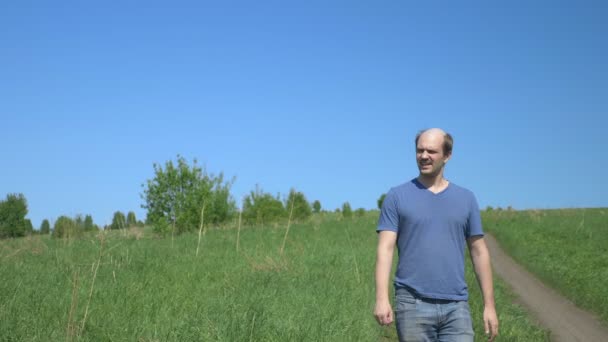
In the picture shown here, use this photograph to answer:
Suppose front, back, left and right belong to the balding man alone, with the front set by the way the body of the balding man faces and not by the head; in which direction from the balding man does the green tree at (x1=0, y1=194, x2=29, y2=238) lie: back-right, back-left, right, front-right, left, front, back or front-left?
back-right

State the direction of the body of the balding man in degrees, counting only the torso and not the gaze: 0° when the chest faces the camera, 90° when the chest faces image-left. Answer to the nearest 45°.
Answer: approximately 0°

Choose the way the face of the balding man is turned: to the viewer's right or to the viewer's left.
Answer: to the viewer's left

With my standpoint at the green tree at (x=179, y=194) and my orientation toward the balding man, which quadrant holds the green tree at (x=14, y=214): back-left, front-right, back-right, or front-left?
back-right

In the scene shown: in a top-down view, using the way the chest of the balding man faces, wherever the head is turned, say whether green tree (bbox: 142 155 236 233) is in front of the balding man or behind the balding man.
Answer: behind
